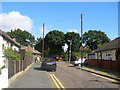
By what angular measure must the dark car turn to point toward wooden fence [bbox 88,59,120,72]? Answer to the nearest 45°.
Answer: approximately 90° to its right

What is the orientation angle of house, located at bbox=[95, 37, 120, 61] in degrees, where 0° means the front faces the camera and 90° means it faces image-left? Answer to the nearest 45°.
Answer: approximately 45°

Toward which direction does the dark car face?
away from the camera
